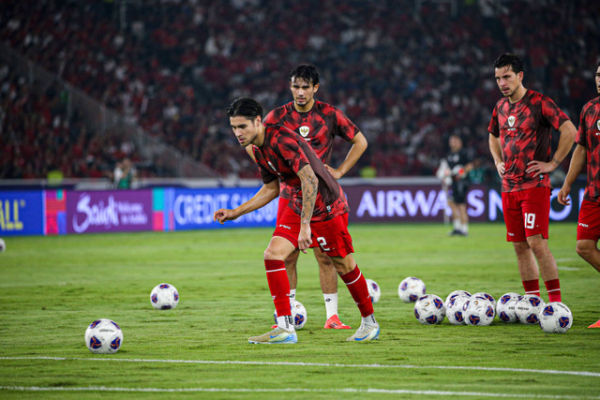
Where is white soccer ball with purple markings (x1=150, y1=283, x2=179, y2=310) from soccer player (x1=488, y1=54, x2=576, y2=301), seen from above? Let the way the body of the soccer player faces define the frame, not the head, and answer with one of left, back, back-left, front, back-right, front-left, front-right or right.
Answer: front-right

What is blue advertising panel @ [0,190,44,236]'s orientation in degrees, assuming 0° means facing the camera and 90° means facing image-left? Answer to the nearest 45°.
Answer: approximately 0°

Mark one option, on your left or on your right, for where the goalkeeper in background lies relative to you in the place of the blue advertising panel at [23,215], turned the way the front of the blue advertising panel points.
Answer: on your left

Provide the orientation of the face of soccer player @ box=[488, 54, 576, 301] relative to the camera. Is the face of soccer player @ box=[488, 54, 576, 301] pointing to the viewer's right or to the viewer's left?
to the viewer's left

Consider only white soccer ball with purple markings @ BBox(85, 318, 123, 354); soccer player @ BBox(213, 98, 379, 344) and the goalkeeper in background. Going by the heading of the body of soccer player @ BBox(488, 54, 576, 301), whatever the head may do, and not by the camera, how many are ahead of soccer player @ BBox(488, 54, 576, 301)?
2

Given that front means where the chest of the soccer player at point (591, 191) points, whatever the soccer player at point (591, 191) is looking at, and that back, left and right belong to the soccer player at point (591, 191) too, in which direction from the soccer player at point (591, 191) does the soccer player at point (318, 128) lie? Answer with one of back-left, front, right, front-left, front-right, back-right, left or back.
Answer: front-right

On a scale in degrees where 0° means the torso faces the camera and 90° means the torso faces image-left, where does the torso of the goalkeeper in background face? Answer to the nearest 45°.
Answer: approximately 45°

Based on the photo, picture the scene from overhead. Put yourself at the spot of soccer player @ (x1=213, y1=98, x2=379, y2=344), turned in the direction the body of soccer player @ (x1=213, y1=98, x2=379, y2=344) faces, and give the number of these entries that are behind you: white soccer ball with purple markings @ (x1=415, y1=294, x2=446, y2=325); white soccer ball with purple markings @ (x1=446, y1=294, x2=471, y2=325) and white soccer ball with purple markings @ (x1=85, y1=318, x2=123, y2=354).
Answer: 2

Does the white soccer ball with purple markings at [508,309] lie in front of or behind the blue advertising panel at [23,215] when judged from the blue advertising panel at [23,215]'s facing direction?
in front

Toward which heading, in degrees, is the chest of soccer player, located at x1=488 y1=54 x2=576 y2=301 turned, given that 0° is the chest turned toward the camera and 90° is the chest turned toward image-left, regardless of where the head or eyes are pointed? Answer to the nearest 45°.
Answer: approximately 45°

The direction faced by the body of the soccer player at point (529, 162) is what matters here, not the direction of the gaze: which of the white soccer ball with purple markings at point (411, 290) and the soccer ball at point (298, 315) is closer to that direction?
the soccer ball

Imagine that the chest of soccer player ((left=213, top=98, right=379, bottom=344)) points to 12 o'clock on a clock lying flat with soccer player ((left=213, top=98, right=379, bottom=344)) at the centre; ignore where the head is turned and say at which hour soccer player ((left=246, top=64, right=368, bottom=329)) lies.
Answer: soccer player ((left=246, top=64, right=368, bottom=329)) is roughly at 5 o'clock from soccer player ((left=213, top=98, right=379, bottom=344)).

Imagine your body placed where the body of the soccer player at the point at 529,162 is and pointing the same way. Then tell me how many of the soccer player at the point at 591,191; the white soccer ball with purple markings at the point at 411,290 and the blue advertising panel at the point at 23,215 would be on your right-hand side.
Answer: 2
